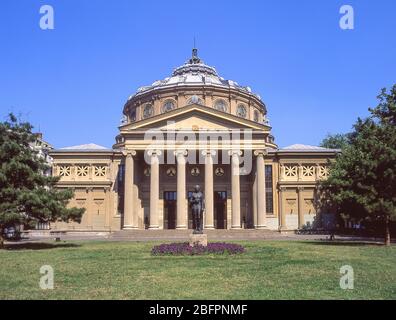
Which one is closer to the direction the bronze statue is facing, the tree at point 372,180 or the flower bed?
the flower bed

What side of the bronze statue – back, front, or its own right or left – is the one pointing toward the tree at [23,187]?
right

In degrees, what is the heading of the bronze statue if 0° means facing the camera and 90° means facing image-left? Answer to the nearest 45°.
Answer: approximately 0°

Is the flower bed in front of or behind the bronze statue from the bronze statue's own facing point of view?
in front

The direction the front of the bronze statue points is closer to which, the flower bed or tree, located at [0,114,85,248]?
the flower bed

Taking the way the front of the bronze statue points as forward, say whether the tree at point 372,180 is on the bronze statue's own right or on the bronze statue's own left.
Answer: on the bronze statue's own left
